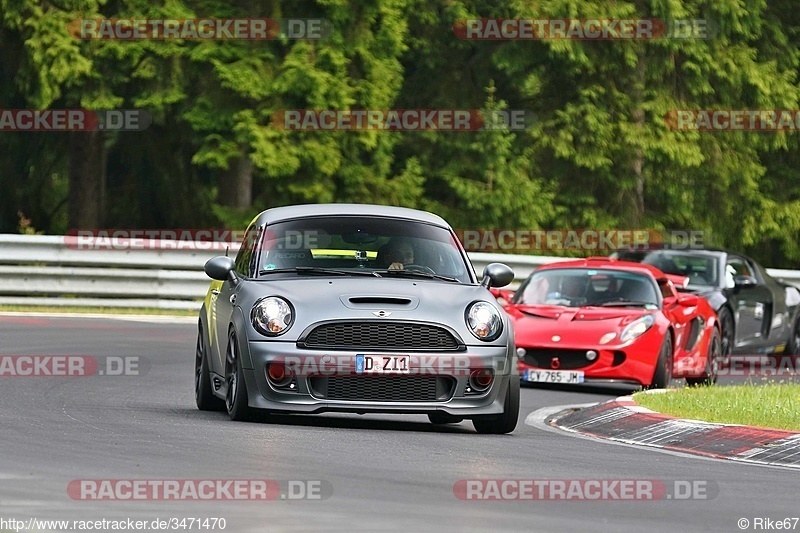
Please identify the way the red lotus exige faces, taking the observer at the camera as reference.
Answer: facing the viewer and to the left of the viewer

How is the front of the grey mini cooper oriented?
toward the camera

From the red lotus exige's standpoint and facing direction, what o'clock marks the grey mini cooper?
The grey mini cooper is roughly at 11 o'clock from the red lotus exige.

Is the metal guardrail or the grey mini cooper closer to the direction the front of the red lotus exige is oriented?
the grey mini cooper

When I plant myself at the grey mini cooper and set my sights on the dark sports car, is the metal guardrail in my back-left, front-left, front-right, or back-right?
front-left

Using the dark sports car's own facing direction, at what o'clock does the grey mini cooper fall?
The grey mini cooper is roughly at 11 o'clock from the dark sports car.

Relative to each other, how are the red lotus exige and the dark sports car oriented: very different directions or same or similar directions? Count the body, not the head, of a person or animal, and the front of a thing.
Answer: same or similar directions

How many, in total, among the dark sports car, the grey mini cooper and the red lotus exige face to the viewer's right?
0

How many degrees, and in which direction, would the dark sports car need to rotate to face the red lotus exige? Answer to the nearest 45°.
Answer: approximately 45° to its left

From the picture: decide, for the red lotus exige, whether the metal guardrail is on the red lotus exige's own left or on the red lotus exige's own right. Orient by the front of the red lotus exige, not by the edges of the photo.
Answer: on the red lotus exige's own right

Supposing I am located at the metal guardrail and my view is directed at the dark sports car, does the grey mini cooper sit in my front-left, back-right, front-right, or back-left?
front-right

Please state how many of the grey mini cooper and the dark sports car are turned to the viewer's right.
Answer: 0
